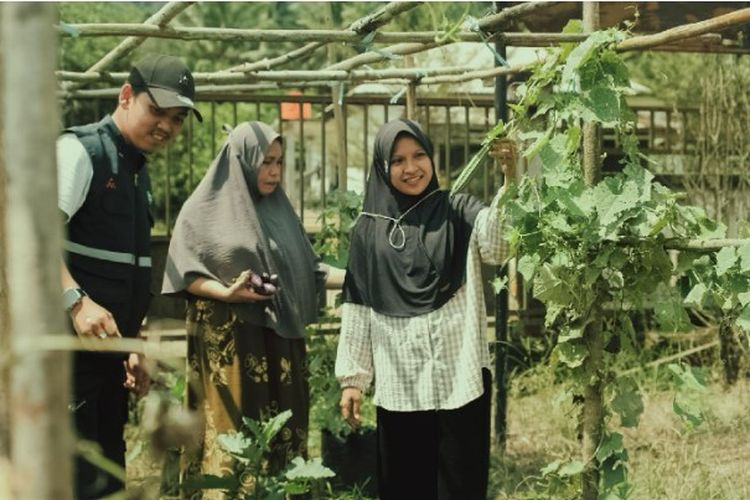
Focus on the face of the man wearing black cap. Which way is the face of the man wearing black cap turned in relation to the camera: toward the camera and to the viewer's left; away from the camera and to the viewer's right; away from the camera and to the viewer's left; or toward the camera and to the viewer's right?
toward the camera and to the viewer's right

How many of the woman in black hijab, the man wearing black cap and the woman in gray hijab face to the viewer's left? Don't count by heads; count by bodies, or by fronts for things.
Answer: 0

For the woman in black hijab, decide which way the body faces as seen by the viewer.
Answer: toward the camera

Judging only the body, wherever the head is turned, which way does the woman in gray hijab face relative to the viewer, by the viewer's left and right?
facing the viewer and to the right of the viewer

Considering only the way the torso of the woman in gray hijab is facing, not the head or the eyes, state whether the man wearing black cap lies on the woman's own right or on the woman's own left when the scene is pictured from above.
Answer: on the woman's own right

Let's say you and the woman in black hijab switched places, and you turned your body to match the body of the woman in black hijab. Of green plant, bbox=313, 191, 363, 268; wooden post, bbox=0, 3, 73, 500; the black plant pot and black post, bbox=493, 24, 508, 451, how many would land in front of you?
1

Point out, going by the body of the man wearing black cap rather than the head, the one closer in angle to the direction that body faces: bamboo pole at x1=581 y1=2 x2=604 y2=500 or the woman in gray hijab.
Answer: the bamboo pole

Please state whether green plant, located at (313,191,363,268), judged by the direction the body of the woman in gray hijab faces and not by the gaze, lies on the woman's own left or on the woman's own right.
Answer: on the woman's own left

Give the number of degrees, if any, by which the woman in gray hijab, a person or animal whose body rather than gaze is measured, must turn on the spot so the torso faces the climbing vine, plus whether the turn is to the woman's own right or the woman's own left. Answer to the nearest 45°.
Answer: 0° — they already face it

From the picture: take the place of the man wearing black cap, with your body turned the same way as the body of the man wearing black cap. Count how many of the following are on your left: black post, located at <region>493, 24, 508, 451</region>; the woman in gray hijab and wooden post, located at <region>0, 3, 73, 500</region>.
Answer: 2

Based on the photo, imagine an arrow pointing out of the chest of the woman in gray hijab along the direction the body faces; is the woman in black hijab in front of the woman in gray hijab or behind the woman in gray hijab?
in front

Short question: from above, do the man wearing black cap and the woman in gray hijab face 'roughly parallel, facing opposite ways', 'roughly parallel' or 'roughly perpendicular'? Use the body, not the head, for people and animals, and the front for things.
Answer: roughly parallel

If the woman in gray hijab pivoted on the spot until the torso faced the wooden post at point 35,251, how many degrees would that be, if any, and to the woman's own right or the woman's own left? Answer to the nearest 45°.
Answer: approximately 45° to the woman's own right

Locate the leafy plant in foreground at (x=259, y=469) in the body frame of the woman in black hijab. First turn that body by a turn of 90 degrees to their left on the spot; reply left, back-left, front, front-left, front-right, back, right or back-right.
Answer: back-right
